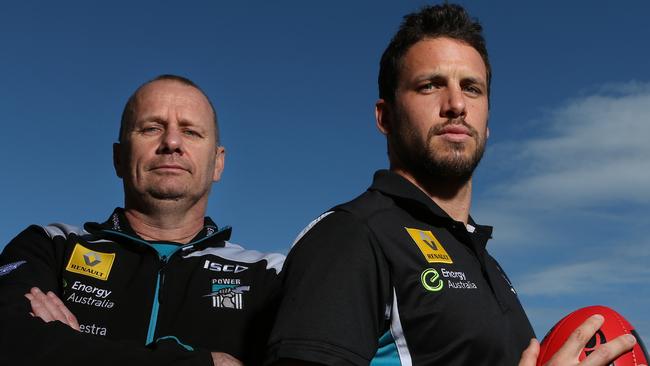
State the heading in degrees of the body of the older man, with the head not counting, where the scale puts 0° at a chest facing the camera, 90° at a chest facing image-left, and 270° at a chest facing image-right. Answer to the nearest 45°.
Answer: approximately 0°

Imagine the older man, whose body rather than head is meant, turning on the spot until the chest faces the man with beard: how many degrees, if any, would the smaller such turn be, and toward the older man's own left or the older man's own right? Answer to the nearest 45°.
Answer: approximately 45° to the older man's own left

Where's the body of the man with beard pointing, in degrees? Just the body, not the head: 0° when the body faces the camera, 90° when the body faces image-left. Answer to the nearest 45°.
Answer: approximately 315°

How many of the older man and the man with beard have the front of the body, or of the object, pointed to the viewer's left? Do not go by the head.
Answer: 0
